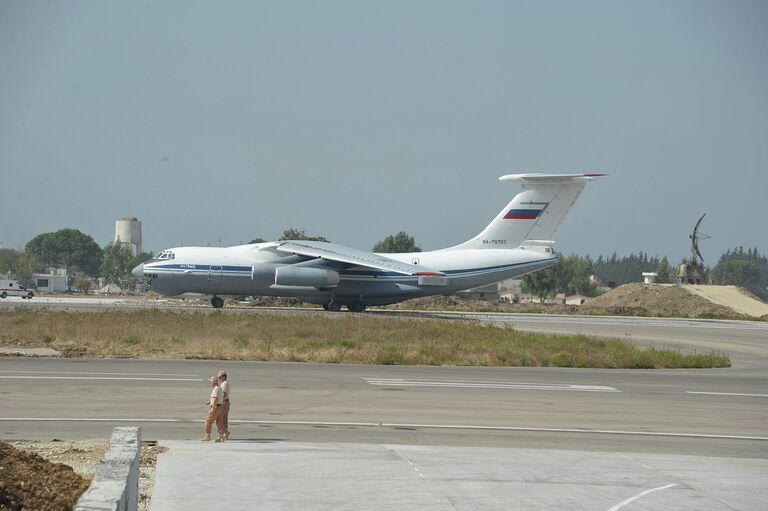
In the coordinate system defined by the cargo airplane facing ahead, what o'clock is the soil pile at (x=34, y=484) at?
The soil pile is roughly at 9 o'clock from the cargo airplane.

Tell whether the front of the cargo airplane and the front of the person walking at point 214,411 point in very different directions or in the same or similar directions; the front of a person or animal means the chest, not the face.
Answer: same or similar directions

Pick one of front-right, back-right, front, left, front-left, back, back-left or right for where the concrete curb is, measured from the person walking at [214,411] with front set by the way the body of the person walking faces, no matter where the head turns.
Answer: left

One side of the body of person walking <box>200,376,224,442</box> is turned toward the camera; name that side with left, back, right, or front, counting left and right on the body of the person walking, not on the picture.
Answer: left

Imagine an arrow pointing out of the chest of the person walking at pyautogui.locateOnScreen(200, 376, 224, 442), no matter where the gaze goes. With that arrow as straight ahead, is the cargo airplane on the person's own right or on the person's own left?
on the person's own right

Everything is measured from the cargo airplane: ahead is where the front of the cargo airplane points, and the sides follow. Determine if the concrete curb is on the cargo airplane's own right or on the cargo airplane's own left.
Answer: on the cargo airplane's own left

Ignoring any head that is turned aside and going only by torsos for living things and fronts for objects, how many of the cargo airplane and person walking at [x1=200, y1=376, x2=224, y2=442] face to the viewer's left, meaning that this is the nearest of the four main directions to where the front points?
2

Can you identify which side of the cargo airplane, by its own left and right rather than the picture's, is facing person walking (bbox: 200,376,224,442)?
left

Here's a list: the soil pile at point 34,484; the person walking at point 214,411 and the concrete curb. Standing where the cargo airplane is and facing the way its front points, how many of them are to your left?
3

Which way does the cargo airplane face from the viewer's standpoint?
to the viewer's left
